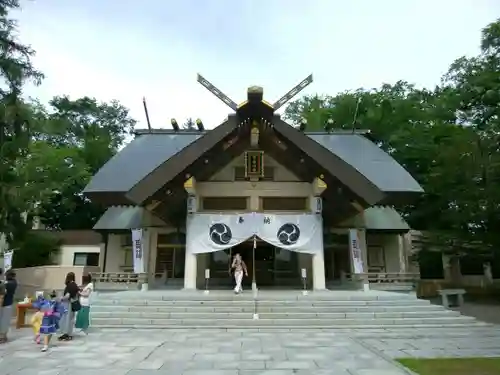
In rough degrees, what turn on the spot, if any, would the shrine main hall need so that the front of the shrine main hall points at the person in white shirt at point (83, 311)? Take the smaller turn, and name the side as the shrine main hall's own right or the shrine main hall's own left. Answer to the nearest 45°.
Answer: approximately 45° to the shrine main hall's own right

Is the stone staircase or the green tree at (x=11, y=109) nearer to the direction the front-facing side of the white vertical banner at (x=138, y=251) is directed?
the stone staircase

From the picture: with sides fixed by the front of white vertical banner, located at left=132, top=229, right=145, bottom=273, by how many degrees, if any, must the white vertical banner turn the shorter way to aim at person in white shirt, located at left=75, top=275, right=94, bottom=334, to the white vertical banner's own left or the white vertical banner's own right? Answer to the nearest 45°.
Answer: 0° — it already faces them

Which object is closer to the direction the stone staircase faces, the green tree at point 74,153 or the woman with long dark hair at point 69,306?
the woman with long dark hair

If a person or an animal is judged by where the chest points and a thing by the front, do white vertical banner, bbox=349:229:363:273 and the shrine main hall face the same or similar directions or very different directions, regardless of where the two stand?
same or similar directions

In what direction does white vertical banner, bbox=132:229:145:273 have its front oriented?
toward the camera

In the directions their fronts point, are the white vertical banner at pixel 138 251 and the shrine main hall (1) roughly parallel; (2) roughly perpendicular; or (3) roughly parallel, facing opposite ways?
roughly parallel

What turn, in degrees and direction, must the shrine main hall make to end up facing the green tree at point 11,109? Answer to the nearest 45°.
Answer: approximately 90° to its right

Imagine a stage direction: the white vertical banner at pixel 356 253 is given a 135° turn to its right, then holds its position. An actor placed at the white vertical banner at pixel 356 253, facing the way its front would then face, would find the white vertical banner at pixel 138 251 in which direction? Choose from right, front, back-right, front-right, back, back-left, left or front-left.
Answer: front-left

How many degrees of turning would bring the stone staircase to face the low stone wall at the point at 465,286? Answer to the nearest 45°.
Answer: approximately 135° to its left

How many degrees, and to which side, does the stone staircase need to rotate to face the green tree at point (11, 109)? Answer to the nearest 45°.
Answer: approximately 90° to its right

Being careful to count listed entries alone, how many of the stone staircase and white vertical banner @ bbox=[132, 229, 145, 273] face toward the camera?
2

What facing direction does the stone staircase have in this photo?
toward the camera

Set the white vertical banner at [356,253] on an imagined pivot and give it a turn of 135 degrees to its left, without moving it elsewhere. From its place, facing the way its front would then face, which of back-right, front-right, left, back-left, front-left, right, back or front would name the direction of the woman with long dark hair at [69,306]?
back

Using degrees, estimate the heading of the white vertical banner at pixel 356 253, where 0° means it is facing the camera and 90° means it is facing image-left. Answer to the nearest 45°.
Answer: approximately 0°

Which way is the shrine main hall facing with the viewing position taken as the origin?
facing the viewer

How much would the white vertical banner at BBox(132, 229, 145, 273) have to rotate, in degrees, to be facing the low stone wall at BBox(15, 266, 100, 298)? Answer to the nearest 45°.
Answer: approximately 135° to its right

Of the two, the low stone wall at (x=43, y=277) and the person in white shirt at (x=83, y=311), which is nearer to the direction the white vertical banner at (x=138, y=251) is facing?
the person in white shirt
